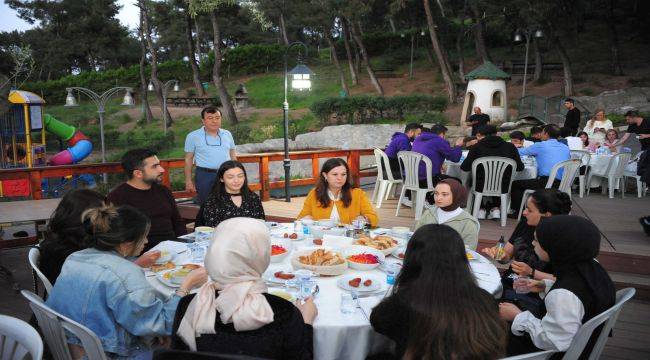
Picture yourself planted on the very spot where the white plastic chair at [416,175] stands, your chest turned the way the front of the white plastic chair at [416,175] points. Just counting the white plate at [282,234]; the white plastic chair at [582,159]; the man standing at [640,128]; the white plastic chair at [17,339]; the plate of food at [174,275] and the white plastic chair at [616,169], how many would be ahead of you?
3

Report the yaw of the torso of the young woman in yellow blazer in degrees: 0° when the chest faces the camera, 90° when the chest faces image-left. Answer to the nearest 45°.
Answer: approximately 0°

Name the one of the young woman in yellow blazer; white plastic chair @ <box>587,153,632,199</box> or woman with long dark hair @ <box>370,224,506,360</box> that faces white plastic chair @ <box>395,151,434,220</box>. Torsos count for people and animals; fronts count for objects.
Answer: the woman with long dark hair

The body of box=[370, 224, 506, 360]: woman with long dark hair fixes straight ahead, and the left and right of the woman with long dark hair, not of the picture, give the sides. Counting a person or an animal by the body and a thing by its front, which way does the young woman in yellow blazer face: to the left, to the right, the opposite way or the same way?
the opposite way

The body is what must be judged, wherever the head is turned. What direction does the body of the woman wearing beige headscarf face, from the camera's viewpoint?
away from the camera

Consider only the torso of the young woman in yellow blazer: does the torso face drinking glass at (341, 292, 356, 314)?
yes

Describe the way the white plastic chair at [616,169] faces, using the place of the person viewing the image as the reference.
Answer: facing away from the viewer and to the left of the viewer

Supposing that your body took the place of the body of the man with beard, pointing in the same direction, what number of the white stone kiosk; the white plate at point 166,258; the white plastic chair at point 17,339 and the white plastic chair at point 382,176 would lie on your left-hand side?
2

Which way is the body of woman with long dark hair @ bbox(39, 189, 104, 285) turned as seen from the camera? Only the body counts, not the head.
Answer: to the viewer's right
